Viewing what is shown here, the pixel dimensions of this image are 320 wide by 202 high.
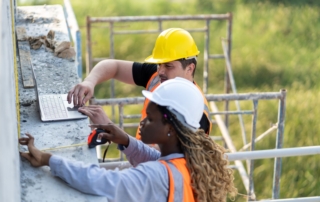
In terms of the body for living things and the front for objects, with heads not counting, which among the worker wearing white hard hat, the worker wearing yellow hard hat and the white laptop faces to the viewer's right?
the white laptop

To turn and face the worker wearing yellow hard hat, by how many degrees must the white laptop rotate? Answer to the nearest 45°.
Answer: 0° — it already faces them

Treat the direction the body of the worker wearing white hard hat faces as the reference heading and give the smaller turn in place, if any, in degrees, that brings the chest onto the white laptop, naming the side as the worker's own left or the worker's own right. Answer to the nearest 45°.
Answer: approximately 45° to the worker's own right

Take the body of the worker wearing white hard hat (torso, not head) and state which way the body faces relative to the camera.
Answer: to the viewer's left

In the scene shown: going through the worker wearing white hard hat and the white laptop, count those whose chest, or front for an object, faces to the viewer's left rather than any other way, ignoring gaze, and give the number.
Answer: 1

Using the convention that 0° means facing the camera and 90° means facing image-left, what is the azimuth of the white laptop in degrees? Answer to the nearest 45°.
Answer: approximately 270°

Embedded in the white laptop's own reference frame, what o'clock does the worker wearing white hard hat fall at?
The worker wearing white hard hat is roughly at 2 o'clock from the white laptop.

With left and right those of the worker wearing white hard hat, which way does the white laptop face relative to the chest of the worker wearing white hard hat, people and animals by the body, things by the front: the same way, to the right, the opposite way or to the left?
the opposite way

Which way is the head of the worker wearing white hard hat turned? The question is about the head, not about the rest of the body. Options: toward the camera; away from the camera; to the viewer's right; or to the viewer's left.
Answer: to the viewer's left

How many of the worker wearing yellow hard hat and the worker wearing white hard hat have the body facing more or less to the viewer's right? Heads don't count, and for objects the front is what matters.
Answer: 0
